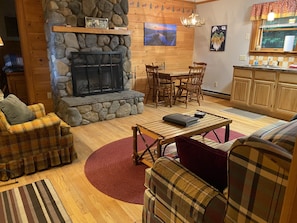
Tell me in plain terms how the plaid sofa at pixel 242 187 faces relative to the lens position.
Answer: facing away from the viewer and to the left of the viewer

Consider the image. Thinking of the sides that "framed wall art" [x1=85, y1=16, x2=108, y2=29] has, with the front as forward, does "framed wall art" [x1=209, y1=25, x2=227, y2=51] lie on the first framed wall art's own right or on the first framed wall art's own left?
on the first framed wall art's own left

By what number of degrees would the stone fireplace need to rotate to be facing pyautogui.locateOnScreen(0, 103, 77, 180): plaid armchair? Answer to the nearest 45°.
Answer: approximately 45° to its right

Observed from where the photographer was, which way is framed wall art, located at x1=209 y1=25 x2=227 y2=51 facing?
facing the viewer and to the left of the viewer

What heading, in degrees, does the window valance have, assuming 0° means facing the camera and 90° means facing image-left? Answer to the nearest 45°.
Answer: approximately 45°

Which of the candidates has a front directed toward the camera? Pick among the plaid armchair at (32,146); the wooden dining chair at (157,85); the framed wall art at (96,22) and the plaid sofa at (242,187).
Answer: the framed wall art

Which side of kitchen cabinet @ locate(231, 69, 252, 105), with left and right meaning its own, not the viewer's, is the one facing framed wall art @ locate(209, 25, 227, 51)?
right

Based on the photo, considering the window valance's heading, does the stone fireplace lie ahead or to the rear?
ahead

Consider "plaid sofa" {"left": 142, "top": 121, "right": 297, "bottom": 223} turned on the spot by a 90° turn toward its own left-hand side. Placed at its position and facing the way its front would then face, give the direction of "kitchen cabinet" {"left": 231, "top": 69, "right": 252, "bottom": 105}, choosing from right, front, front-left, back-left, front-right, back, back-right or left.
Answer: back-right

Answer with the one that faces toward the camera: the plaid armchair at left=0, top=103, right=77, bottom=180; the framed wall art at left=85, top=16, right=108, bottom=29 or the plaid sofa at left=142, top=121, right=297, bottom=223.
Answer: the framed wall art

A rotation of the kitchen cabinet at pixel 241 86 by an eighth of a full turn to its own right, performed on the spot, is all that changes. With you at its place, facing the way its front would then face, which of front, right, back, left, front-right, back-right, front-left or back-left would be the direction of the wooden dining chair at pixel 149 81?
front

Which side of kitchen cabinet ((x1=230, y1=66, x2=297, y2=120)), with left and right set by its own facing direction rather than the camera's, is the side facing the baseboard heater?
right

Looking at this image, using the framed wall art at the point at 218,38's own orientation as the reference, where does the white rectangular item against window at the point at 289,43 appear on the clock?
The white rectangular item against window is roughly at 9 o'clock from the framed wall art.

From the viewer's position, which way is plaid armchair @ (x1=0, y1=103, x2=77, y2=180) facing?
facing to the right of the viewer

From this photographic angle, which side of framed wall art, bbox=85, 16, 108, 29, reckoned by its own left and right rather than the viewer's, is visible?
front

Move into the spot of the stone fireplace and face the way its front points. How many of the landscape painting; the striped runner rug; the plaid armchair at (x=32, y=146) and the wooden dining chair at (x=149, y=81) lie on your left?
2
